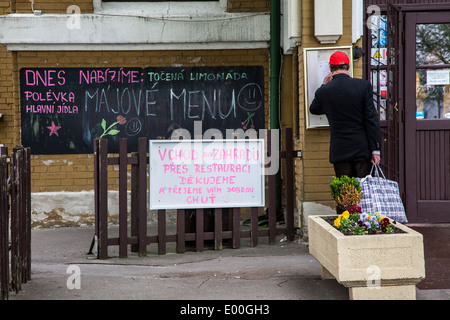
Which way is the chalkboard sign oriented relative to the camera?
toward the camera

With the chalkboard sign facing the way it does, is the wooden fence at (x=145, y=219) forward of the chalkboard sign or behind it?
forward

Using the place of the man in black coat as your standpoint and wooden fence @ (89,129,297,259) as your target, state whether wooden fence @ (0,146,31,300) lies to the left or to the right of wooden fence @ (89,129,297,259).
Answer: left

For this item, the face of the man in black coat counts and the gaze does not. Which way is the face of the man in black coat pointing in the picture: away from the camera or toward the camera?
away from the camera

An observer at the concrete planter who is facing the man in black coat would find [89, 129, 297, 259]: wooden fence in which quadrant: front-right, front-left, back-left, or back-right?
front-left

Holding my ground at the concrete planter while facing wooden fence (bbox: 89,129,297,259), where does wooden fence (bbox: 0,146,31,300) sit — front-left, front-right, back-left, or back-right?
front-left

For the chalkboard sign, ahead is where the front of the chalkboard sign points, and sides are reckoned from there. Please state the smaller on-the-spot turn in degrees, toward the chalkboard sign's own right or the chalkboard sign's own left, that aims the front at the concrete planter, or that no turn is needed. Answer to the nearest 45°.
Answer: approximately 45° to the chalkboard sign's own left

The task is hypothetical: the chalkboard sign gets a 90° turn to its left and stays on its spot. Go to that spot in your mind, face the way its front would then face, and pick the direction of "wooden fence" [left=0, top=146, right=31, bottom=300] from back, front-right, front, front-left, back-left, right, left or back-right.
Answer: right

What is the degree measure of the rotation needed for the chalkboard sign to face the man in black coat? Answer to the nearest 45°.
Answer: approximately 45° to its left

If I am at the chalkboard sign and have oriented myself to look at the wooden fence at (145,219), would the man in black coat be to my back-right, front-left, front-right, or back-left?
front-left

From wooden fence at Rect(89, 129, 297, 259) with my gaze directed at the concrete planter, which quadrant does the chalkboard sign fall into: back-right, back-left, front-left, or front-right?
back-left
